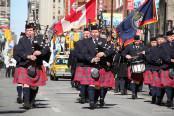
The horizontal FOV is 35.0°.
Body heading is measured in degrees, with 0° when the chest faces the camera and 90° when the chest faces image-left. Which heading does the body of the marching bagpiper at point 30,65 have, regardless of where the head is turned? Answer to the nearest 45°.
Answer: approximately 0°

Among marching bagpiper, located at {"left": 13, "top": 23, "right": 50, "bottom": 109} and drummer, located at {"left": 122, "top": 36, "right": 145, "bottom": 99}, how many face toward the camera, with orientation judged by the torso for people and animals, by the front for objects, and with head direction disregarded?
2

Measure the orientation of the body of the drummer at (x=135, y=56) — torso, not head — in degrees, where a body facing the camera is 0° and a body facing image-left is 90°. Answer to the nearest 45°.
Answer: approximately 0°

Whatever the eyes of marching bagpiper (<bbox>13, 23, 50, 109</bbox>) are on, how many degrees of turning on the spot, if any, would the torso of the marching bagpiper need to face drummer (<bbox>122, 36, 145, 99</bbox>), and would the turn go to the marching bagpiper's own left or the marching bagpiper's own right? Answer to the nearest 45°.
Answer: approximately 135° to the marching bagpiper's own left

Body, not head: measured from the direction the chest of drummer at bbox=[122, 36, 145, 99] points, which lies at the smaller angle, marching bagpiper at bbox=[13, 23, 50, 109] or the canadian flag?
the marching bagpiper

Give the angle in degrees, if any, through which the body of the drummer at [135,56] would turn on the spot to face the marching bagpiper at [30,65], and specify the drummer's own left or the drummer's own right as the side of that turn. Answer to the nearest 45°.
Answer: approximately 45° to the drummer's own right
